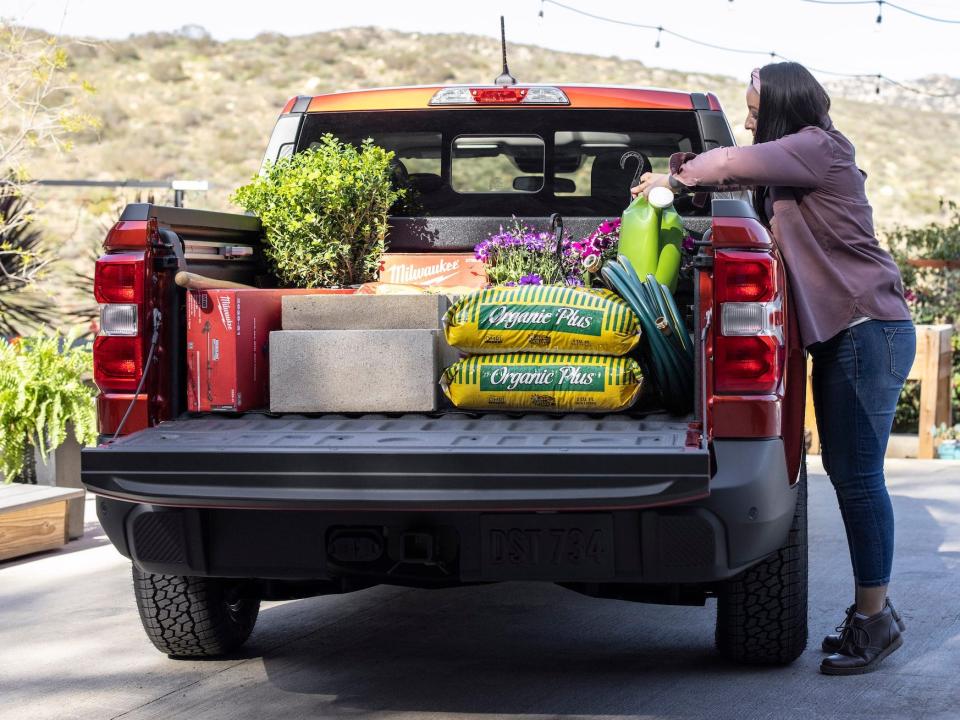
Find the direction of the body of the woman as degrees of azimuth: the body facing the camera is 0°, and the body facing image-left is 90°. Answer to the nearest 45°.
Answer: approximately 90°

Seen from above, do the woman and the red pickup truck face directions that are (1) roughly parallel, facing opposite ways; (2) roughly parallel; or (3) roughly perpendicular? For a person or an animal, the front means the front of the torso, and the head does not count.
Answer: roughly perpendicular

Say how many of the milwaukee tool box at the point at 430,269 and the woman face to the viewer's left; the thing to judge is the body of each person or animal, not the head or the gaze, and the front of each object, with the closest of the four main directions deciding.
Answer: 1

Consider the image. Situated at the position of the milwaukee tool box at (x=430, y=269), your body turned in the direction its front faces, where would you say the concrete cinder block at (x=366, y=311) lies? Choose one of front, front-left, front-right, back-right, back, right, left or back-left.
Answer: front

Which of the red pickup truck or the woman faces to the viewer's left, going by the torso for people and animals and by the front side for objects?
the woman

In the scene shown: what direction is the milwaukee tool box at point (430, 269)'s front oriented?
toward the camera

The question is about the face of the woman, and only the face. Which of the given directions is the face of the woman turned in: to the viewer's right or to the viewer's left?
to the viewer's left

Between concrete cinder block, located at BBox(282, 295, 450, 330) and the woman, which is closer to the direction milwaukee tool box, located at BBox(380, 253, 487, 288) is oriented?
the concrete cinder block

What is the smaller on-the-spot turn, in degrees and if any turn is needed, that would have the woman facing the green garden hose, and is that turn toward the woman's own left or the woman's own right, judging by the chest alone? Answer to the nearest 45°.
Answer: approximately 45° to the woman's own left

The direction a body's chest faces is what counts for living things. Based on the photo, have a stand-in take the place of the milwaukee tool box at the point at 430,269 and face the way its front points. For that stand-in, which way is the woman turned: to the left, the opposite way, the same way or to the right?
to the right

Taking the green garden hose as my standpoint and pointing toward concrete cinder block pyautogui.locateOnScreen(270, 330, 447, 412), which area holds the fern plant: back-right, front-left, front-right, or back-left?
front-right

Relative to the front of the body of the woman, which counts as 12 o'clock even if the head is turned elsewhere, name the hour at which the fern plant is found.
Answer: The fern plant is roughly at 1 o'clock from the woman.

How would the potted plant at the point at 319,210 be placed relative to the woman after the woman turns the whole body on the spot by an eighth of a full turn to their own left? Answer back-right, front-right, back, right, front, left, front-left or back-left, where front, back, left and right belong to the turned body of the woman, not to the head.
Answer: front-right

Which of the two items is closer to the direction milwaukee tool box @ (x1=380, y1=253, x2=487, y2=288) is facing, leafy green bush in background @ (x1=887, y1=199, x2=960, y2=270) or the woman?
the woman

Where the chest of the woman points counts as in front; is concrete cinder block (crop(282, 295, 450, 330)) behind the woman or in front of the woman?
in front

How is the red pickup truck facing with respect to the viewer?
away from the camera
